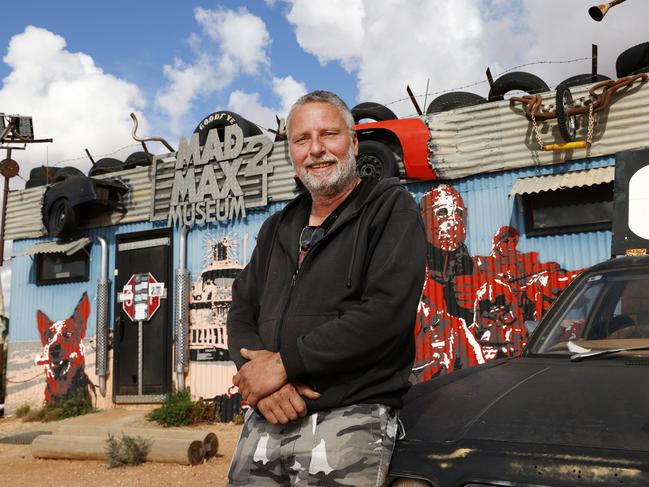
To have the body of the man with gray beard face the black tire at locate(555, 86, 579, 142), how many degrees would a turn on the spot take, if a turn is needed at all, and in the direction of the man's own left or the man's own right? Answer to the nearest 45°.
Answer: approximately 180°

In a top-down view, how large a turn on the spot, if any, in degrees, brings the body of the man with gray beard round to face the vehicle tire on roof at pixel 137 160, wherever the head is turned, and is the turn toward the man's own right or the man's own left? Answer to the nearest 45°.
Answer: approximately 135° to the man's own right

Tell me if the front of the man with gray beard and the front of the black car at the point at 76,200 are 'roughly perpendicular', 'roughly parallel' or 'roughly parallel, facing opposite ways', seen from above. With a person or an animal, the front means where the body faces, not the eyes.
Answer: roughly perpendicular

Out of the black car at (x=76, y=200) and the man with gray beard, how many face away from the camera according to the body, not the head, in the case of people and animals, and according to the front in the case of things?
0

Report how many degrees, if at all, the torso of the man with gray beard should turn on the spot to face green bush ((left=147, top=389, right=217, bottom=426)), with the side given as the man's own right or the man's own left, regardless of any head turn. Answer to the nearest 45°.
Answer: approximately 135° to the man's own right

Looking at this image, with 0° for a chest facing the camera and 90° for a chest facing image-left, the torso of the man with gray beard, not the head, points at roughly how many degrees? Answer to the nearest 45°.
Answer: approximately 45°

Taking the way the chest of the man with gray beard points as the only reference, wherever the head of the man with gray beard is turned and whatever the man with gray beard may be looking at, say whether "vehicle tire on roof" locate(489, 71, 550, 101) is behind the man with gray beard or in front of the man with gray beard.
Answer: behind
